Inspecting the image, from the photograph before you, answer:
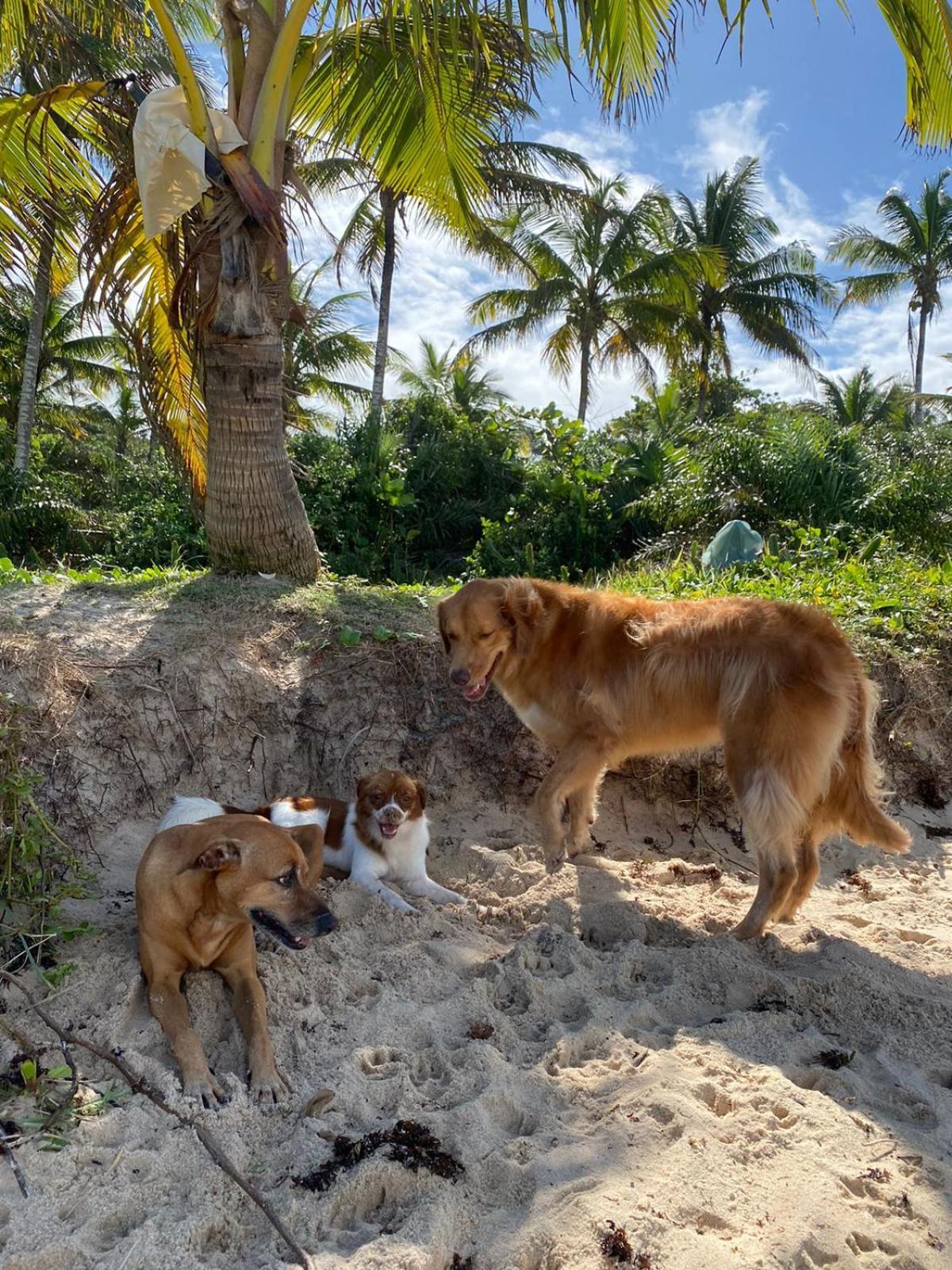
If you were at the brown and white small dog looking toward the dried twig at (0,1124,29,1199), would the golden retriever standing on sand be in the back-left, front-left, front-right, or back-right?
back-left

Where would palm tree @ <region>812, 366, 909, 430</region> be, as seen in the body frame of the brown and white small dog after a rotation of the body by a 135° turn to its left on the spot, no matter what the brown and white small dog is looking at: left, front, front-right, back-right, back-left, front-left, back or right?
front-right

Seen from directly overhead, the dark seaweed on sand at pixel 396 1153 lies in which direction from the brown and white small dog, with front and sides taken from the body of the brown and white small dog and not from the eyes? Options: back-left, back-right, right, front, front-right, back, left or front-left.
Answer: front-right

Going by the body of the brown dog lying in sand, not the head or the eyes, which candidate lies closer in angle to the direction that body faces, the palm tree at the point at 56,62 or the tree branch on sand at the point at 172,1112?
the tree branch on sand

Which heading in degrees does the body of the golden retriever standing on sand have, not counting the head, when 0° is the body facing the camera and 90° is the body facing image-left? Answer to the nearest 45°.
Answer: approximately 90°

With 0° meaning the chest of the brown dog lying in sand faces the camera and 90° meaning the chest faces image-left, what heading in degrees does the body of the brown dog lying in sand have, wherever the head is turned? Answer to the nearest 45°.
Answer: approximately 0°

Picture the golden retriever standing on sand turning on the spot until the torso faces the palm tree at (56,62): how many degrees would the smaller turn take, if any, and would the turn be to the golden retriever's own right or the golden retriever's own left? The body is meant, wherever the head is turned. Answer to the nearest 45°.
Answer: approximately 45° to the golden retriever's own right

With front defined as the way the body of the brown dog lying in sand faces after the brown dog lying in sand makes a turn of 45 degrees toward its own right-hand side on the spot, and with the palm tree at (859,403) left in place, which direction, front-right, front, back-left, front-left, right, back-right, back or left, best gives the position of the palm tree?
back

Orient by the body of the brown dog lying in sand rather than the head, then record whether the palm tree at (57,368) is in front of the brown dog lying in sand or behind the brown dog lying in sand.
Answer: behind

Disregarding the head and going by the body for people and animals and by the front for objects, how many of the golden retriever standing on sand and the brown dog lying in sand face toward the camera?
1

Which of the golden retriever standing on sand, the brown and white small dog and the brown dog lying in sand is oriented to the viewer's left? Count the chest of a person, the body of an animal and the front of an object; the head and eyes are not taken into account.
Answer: the golden retriever standing on sand
